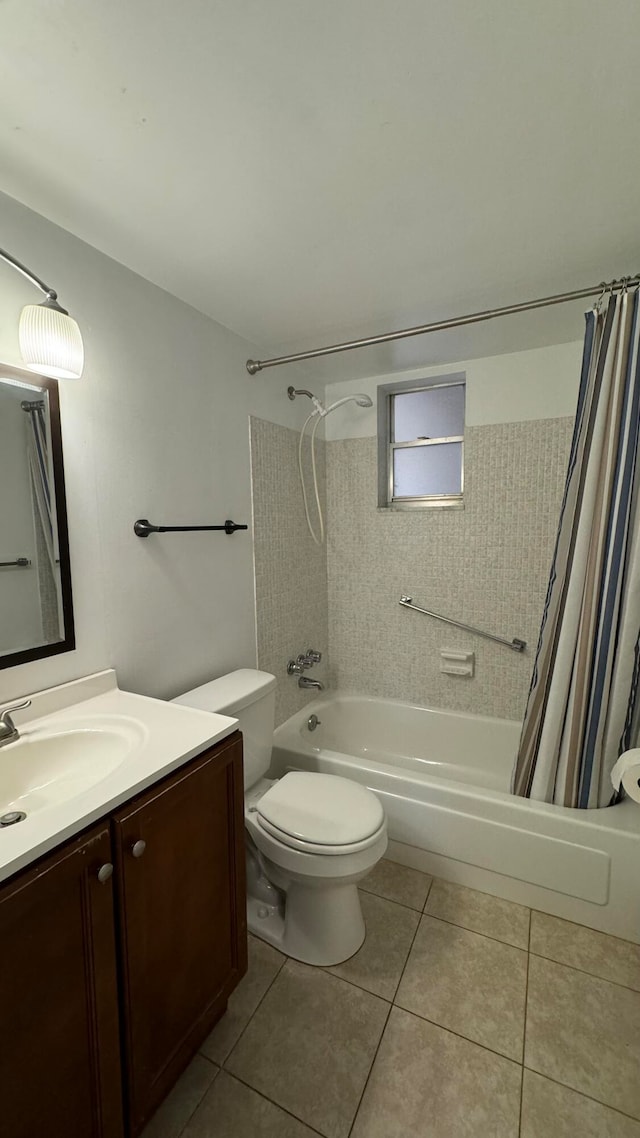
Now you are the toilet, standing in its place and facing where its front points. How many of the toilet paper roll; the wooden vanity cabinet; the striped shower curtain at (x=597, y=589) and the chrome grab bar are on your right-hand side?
1

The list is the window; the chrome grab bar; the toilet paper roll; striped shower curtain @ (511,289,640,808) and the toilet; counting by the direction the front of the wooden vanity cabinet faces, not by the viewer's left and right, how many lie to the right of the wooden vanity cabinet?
0

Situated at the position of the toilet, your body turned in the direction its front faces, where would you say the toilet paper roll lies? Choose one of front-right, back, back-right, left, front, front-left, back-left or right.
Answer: front-left

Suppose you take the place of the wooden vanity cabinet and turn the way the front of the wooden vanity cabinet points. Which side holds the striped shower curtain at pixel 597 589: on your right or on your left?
on your left

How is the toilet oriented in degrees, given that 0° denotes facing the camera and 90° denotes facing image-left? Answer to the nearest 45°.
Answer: approximately 315°

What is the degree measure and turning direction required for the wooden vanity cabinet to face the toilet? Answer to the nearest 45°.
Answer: approximately 90° to its left

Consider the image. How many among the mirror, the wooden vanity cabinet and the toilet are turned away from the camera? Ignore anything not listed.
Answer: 0

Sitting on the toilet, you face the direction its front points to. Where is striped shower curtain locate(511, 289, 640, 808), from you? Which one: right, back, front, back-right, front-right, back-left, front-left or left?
front-left

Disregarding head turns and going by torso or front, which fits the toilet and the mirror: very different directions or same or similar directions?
same or similar directions

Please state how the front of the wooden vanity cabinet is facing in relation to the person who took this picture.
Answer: facing the viewer and to the right of the viewer

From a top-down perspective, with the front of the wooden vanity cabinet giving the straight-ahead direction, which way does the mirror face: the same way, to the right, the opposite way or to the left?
the same way

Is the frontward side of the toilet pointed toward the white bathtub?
no

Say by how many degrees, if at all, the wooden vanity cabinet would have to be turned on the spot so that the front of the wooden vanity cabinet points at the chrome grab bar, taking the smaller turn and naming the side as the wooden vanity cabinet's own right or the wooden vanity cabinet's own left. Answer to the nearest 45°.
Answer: approximately 90° to the wooden vanity cabinet's own left

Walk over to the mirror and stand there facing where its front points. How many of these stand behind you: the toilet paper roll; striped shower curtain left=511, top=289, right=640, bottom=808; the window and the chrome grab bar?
0
